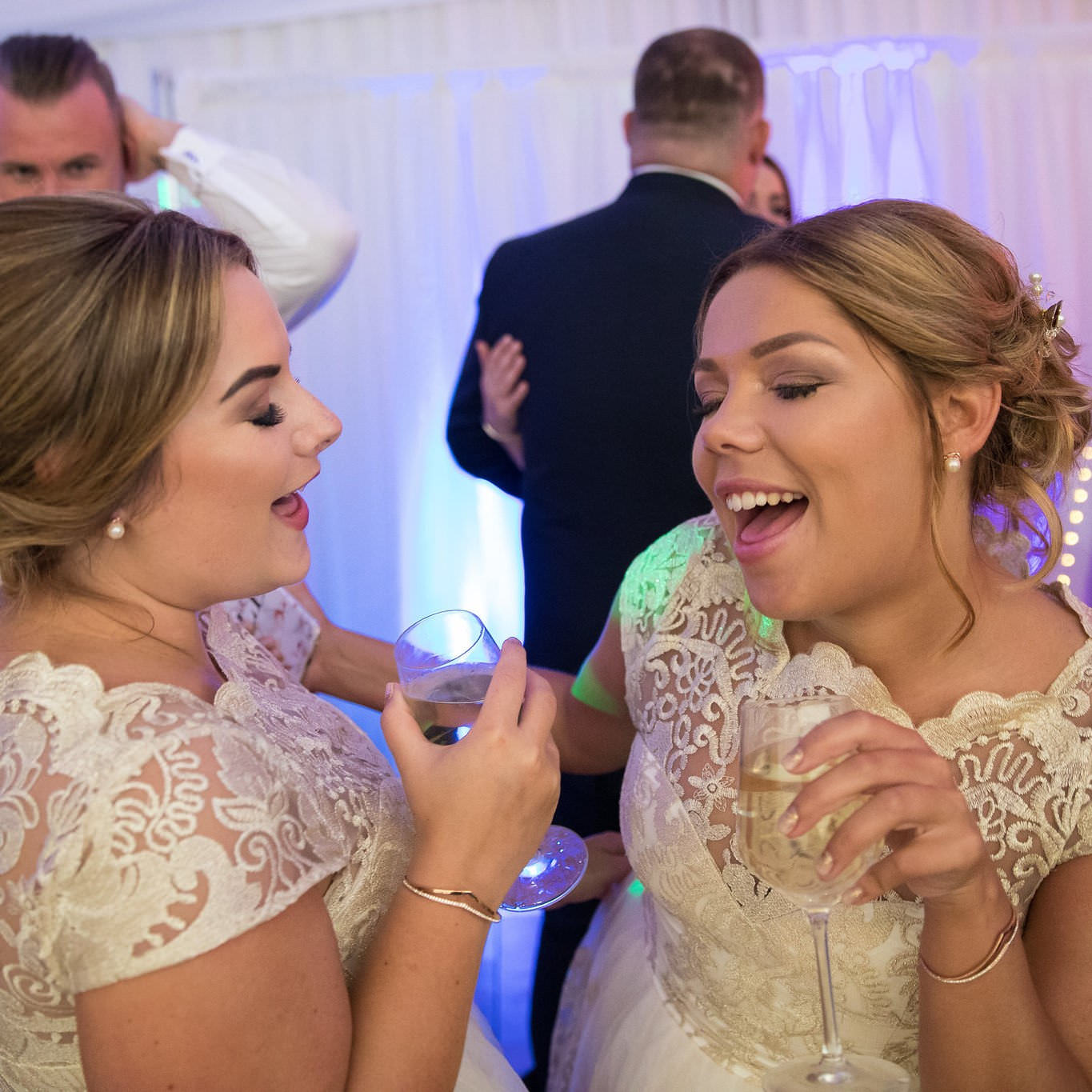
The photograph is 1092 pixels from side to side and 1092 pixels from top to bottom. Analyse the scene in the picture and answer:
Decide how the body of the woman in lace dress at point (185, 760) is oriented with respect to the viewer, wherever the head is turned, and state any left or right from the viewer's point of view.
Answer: facing to the right of the viewer

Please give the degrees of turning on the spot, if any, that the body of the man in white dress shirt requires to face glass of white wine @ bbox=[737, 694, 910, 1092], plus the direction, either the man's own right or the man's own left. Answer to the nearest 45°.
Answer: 0° — they already face it

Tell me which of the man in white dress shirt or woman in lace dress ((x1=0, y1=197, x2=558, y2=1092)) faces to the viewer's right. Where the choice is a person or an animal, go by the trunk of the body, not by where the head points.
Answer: the woman in lace dress

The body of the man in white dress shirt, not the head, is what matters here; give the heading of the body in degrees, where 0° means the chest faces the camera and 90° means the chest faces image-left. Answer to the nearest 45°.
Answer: approximately 0°

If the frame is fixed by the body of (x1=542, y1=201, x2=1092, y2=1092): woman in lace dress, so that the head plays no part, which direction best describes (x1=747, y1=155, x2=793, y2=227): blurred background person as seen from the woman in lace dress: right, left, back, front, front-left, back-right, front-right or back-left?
back-right

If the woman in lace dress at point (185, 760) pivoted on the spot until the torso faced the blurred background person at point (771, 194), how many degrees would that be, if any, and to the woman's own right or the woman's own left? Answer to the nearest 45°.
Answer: approximately 45° to the woman's own left

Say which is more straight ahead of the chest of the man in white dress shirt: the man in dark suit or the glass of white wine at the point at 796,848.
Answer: the glass of white wine

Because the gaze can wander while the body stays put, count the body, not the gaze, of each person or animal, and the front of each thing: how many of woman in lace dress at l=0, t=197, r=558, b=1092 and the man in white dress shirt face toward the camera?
1

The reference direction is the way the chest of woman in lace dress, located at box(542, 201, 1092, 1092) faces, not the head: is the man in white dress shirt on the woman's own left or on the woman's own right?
on the woman's own right

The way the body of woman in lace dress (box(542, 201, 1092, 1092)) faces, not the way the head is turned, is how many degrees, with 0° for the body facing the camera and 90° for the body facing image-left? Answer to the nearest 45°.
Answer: approximately 45°

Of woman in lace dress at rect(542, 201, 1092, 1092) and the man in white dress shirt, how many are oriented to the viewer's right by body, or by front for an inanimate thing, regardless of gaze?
0

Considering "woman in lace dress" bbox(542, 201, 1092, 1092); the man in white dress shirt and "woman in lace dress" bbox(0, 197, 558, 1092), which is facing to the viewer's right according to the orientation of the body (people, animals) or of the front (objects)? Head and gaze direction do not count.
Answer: "woman in lace dress" bbox(0, 197, 558, 1092)

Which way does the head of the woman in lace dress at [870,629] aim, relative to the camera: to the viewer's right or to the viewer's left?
to the viewer's left
